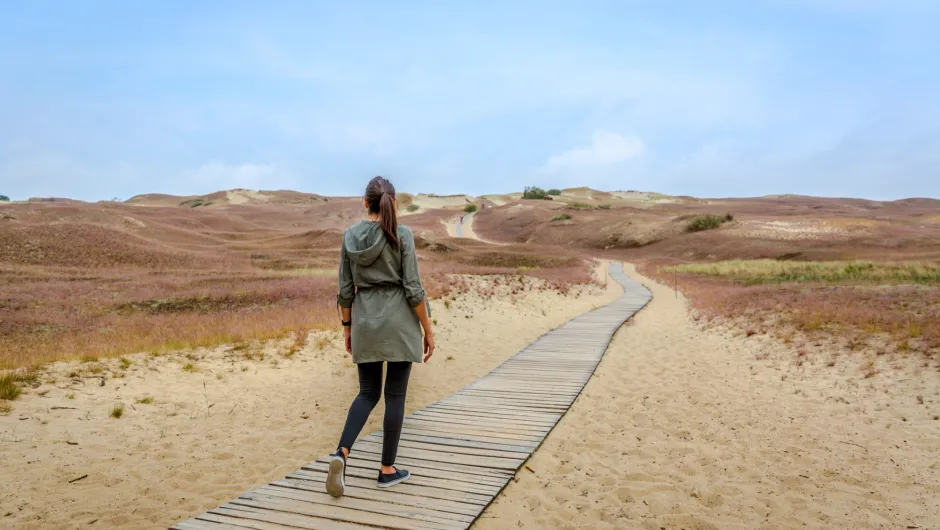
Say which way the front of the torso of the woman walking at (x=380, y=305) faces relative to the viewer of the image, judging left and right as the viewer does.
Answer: facing away from the viewer and to the right of the viewer

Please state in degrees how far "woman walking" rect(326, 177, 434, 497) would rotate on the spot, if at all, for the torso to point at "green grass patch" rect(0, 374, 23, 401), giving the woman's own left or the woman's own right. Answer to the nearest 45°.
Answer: approximately 90° to the woman's own left
